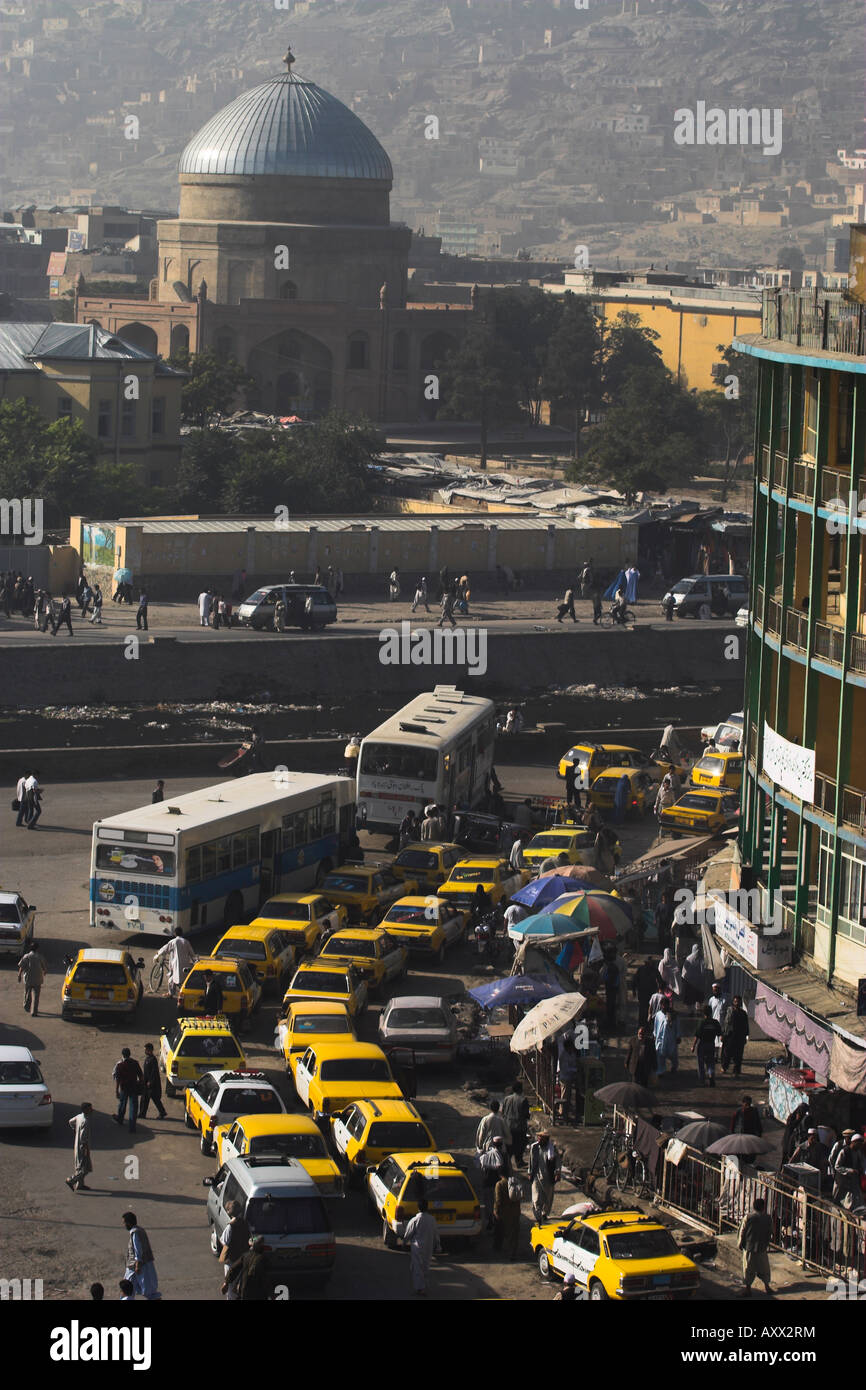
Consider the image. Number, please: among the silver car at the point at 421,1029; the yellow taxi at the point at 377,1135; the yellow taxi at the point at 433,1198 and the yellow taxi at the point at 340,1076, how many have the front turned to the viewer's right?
0

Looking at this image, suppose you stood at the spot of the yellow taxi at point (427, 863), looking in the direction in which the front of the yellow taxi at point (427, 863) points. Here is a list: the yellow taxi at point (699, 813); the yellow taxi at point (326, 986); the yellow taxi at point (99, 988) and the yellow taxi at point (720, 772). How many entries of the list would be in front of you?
2
